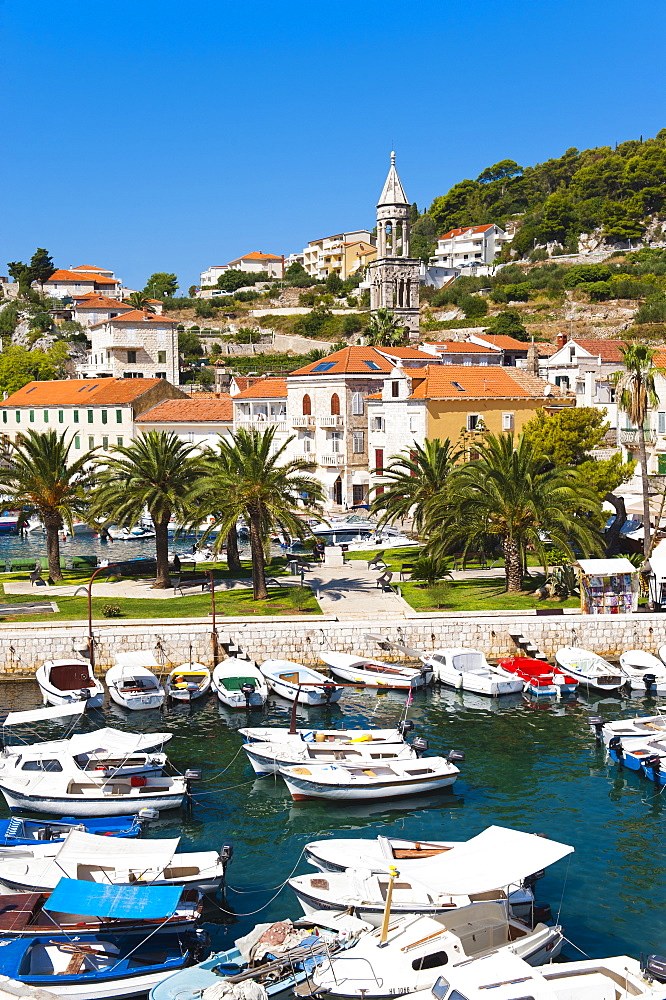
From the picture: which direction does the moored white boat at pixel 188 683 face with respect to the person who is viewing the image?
facing away from the viewer

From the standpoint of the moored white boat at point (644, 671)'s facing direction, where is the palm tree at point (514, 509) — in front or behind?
in front

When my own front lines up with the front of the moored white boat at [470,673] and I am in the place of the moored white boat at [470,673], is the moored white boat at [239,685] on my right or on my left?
on my left

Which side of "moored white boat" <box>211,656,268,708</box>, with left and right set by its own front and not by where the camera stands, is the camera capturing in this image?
back

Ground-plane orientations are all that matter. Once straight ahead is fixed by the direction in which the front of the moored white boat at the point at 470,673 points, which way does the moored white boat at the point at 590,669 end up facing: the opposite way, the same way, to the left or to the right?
the same way

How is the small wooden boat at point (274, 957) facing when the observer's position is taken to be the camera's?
facing the viewer and to the left of the viewer

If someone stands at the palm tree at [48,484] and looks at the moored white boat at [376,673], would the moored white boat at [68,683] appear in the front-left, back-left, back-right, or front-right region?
front-right

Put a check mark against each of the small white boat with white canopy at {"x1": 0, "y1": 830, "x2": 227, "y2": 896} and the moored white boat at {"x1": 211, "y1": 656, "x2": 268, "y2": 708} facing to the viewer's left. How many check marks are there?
1

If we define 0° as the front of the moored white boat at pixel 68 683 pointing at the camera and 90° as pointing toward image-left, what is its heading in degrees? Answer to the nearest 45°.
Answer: approximately 135°

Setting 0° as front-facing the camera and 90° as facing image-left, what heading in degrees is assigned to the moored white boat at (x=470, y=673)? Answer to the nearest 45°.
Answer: approximately 135°

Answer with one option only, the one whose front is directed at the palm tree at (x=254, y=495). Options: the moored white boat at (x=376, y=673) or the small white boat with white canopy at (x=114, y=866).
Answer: the moored white boat

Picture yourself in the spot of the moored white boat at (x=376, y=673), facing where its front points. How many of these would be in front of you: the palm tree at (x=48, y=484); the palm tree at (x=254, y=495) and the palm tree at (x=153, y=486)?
3

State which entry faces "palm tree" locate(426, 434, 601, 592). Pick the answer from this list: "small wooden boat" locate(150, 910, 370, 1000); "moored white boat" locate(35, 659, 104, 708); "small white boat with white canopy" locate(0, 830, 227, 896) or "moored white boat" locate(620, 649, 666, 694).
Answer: "moored white boat" locate(620, 649, 666, 694)

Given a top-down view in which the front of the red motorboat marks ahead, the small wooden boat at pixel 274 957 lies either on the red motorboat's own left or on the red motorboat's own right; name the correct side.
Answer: on the red motorboat's own left

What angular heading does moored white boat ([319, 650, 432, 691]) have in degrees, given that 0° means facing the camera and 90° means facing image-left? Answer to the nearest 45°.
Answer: approximately 135°

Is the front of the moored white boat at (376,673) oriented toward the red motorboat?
no

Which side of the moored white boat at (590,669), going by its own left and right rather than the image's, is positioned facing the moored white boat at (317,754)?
left

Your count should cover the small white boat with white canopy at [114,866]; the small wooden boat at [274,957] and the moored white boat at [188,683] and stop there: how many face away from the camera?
1

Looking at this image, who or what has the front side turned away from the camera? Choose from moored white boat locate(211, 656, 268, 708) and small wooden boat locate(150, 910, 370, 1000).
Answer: the moored white boat

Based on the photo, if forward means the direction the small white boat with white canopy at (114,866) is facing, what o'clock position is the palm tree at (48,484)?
The palm tree is roughly at 3 o'clock from the small white boat with white canopy.

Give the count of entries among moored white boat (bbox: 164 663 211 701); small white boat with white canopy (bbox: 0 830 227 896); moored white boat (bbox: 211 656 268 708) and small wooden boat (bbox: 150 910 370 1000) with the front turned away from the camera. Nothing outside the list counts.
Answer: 2

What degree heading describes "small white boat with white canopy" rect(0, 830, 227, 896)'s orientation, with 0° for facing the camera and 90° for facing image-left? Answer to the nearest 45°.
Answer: approximately 90°
